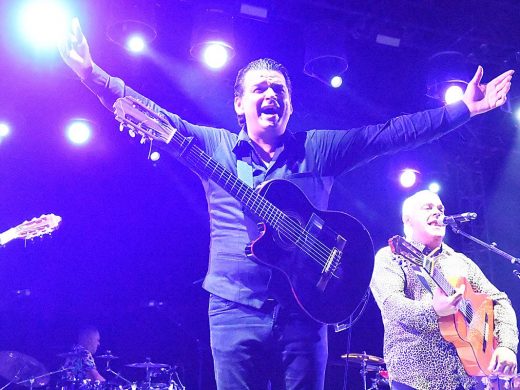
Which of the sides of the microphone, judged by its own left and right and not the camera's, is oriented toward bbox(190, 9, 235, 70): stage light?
front

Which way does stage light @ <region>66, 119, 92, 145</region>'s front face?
toward the camera

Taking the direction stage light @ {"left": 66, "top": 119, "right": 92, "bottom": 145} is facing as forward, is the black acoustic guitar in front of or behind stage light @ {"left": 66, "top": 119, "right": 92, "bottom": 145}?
in front

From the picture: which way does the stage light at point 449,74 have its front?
toward the camera

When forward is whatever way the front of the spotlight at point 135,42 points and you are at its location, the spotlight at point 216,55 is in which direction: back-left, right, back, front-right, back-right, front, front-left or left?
left

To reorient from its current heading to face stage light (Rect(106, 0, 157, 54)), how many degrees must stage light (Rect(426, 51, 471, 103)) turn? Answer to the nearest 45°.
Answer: approximately 45° to its right

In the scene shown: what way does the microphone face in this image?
to the viewer's left

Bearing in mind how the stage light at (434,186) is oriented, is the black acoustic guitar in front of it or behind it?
in front

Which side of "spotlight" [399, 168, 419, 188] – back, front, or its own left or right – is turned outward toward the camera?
front
